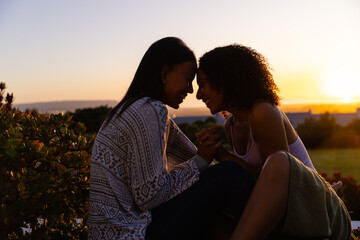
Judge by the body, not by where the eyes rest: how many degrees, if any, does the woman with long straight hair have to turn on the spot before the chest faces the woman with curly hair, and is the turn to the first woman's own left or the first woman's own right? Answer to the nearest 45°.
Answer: approximately 45° to the first woman's own left

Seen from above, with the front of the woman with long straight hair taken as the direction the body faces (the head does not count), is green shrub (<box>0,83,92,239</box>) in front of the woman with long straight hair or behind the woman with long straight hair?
behind

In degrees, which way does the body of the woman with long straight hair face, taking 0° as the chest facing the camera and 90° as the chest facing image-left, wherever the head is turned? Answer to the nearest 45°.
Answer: approximately 270°

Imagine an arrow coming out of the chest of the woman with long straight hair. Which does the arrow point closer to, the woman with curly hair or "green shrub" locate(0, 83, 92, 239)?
the woman with curly hair

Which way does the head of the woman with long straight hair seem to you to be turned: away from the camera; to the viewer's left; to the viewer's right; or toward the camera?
to the viewer's right
